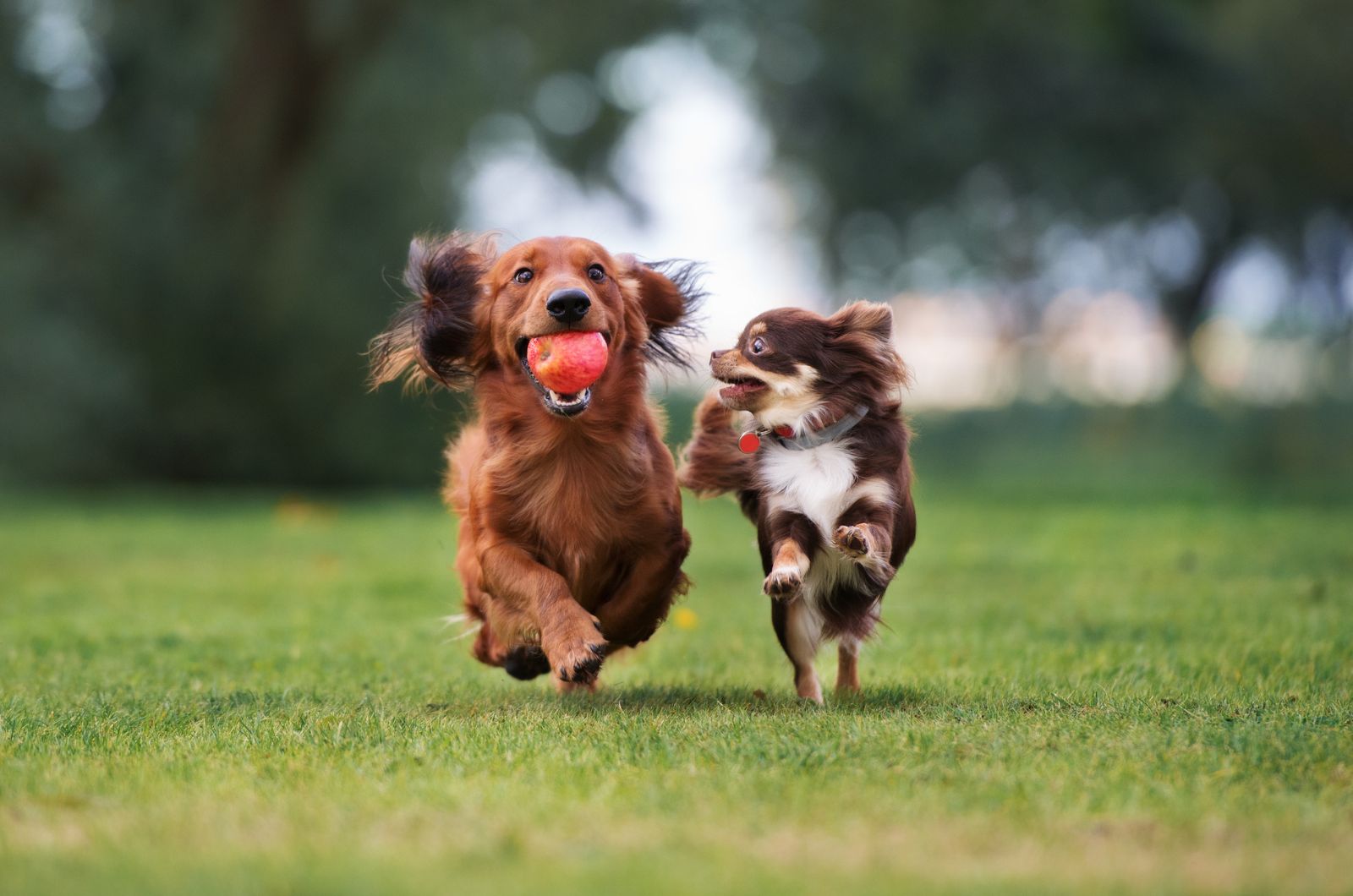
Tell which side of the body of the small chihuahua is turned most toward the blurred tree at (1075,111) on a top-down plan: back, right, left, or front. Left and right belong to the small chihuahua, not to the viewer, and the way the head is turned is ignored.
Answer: back

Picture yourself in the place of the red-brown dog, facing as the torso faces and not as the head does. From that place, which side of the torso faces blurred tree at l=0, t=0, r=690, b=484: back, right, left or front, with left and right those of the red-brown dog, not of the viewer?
back

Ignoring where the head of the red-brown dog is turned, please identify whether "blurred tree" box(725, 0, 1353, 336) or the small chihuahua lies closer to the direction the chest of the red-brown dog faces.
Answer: the small chihuahua

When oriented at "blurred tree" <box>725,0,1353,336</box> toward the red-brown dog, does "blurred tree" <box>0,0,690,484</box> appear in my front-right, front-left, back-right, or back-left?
front-right

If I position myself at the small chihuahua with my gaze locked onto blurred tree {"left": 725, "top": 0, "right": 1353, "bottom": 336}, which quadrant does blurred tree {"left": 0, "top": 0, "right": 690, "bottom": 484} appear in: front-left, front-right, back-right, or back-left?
front-left

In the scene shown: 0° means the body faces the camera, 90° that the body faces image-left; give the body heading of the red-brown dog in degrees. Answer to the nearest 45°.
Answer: approximately 0°

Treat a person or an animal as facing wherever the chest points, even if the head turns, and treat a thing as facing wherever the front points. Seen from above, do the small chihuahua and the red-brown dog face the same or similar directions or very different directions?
same or similar directions

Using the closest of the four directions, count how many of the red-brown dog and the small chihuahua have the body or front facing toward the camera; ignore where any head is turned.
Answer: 2

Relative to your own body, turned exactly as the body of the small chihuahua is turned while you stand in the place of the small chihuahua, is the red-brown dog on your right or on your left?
on your right

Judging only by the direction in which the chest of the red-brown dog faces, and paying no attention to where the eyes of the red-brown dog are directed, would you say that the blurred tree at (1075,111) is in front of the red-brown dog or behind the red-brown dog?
behind

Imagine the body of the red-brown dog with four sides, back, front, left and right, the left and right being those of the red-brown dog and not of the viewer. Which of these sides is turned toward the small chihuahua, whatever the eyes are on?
left

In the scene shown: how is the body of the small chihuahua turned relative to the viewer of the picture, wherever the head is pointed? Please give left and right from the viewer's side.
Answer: facing the viewer
